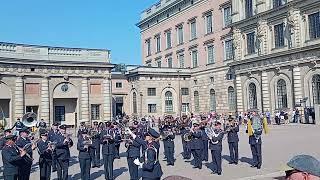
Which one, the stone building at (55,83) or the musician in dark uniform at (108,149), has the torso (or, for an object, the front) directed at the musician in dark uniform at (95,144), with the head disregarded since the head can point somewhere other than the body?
the stone building

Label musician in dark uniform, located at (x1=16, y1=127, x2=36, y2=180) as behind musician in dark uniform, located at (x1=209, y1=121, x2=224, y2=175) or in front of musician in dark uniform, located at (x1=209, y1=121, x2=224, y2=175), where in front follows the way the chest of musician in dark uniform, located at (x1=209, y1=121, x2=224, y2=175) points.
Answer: in front

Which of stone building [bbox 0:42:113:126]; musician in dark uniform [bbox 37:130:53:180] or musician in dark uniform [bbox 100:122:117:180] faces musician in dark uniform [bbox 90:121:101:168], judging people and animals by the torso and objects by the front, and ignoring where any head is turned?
the stone building

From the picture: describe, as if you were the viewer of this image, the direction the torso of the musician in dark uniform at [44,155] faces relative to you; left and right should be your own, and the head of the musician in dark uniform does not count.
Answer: facing the viewer and to the right of the viewer

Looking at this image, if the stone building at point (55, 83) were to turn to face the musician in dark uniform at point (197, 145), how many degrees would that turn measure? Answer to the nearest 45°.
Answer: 0° — it already faces them

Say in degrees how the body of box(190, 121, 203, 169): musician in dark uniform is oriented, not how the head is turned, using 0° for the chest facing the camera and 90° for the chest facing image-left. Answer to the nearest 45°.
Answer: approximately 45°

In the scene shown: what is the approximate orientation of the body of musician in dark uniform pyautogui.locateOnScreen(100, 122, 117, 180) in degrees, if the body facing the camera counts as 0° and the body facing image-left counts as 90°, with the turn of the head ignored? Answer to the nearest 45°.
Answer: approximately 0°

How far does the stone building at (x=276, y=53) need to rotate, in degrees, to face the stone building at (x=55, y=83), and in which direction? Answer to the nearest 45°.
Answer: approximately 45° to its right
